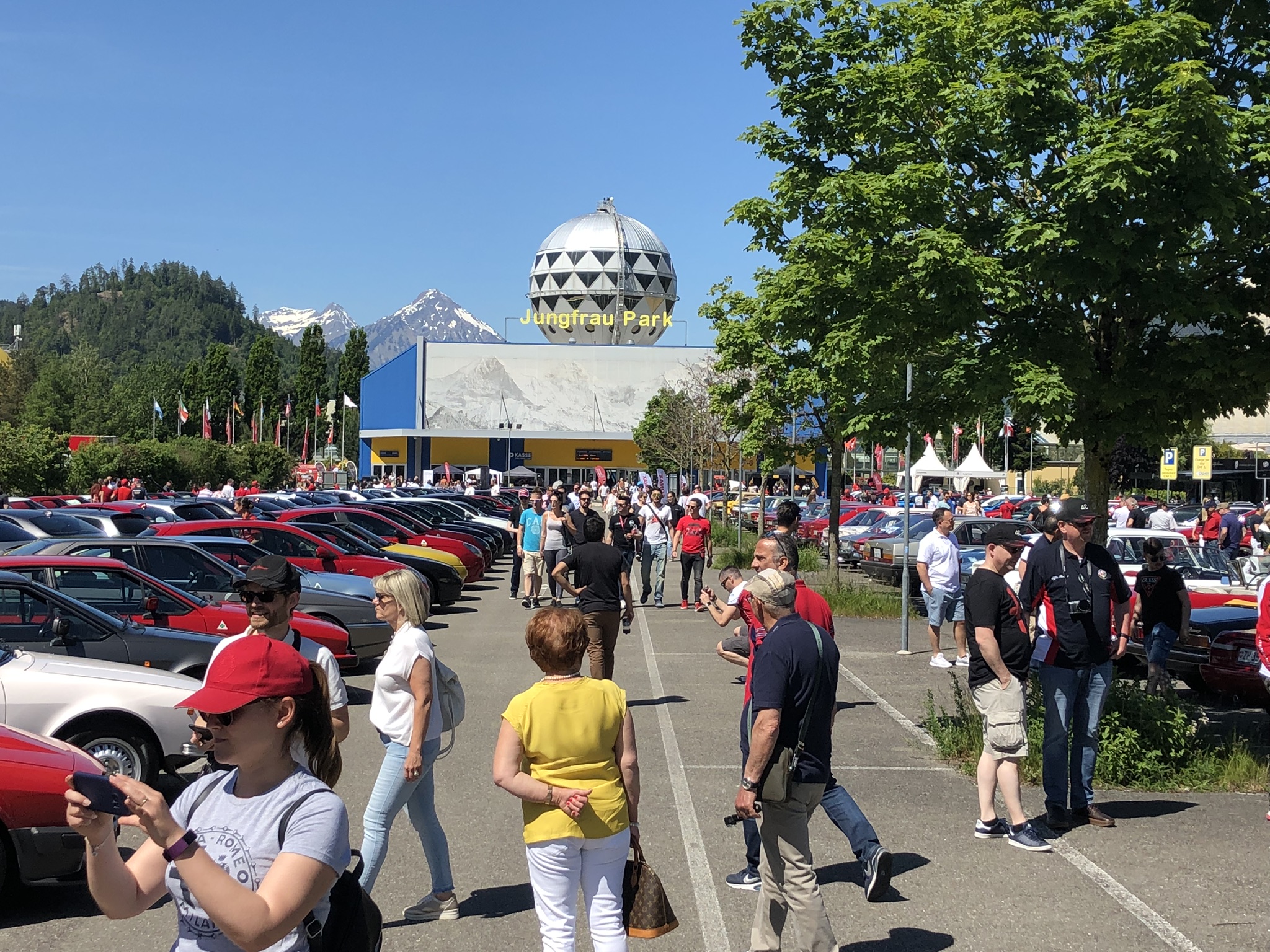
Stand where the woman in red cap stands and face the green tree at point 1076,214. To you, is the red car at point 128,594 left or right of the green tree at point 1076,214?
left

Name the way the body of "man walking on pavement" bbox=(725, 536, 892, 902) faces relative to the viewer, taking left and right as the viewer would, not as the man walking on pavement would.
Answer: facing to the left of the viewer

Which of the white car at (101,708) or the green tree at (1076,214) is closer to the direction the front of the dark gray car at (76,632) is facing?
the green tree

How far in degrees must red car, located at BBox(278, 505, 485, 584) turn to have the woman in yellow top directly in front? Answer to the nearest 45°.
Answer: approximately 90° to its right

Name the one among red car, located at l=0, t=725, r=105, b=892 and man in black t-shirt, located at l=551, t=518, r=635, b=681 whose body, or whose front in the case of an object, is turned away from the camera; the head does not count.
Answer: the man in black t-shirt

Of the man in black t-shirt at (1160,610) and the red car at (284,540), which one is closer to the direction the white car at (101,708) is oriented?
the man in black t-shirt

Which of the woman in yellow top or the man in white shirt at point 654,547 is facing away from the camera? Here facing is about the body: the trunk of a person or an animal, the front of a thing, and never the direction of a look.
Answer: the woman in yellow top

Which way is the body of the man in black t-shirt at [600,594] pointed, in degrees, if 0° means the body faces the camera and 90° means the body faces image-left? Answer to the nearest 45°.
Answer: approximately 180°

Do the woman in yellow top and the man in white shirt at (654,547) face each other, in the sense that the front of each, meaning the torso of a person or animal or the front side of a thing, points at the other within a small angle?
yes

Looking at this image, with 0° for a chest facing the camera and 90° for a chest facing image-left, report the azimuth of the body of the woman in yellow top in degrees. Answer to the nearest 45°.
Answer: approximately 180°

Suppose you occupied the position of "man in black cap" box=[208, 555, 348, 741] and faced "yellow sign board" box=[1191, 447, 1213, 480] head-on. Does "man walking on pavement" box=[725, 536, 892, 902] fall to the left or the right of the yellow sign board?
right

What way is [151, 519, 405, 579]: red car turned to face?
to the viewer's right

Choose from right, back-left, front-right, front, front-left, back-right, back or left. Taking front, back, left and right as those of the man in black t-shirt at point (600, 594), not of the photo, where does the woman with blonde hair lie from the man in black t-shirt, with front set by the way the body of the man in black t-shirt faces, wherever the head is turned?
back

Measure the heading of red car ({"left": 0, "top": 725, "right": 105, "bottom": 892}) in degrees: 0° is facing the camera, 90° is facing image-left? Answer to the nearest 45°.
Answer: approximately 270°
